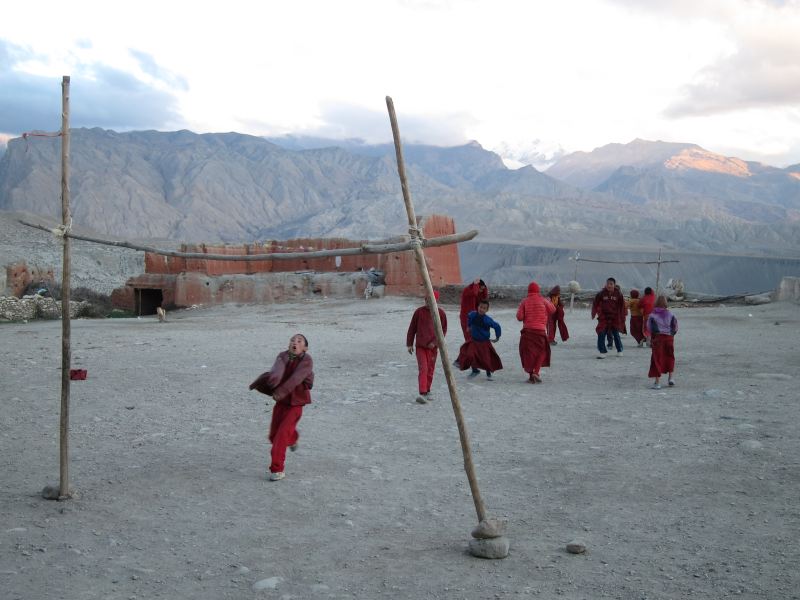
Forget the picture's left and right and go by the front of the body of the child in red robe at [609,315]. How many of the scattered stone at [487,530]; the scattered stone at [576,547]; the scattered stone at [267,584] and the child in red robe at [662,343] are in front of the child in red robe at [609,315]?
4

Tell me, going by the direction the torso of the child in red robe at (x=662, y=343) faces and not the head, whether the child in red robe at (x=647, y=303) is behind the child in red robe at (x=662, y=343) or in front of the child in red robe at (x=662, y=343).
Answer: in front

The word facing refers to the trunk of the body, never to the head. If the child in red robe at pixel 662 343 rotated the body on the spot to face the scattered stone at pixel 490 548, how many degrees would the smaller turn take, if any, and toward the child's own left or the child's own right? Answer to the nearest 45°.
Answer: approximately 180°

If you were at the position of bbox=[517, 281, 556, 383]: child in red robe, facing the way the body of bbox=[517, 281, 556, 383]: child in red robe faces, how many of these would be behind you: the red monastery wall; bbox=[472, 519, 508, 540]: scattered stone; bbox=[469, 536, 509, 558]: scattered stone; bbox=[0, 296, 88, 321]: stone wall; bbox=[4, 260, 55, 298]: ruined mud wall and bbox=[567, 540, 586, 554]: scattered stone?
3

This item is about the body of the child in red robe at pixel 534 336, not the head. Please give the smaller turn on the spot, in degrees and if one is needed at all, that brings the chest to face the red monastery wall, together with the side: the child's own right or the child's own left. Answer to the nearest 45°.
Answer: approximately 45° to the child's own left

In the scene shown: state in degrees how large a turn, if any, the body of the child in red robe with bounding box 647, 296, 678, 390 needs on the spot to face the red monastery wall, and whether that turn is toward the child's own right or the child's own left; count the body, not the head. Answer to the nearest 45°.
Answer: approximately 45° to the child's own left

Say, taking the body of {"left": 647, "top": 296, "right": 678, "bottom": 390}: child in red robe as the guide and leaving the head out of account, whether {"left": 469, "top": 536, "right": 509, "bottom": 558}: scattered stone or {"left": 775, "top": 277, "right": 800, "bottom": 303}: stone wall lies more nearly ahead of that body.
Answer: the stone wall

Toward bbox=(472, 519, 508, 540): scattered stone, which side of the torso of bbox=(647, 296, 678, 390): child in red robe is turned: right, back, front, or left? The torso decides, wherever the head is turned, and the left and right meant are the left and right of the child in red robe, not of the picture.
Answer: back

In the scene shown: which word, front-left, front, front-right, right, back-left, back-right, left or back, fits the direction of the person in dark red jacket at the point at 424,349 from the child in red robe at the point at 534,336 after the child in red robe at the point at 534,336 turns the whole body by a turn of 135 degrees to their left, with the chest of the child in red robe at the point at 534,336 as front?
front

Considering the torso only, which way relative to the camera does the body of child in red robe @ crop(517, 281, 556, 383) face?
away from the camera

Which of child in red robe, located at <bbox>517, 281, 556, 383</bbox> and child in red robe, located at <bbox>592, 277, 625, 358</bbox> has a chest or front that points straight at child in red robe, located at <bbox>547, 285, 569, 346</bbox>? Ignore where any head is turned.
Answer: child in red robe, located at <bbox>517, 281, 556, 383</bbox>
